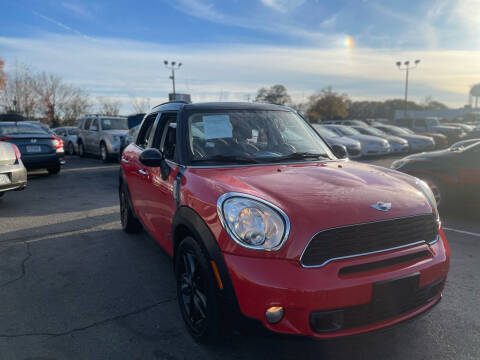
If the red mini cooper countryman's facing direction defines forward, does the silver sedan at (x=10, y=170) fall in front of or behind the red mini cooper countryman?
behind

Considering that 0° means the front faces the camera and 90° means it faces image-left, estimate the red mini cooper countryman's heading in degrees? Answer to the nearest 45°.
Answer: approximately 315°

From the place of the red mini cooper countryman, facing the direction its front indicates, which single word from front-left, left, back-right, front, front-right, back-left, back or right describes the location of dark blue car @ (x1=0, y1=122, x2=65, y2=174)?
back

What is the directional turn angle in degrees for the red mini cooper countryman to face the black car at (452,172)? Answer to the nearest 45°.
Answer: approximately 90° to its left
